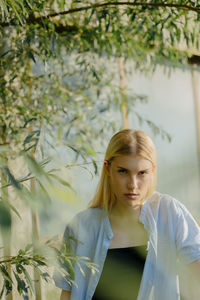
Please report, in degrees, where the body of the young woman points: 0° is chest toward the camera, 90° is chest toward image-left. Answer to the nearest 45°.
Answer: approximately 0°
